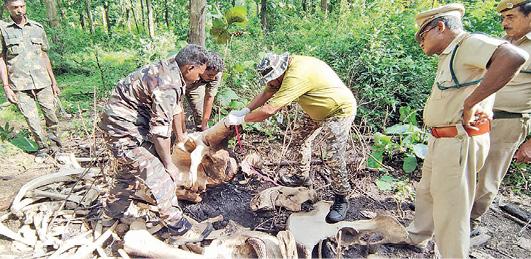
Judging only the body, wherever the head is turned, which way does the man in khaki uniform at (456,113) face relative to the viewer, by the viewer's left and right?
facing to the left of the viewer

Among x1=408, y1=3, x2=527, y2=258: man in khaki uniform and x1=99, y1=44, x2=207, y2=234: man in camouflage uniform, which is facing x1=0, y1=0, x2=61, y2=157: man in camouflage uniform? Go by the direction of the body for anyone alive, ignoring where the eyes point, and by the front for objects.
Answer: the man in khaki uniform

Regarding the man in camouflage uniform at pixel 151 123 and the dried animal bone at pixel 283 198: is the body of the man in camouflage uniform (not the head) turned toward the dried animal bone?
yes

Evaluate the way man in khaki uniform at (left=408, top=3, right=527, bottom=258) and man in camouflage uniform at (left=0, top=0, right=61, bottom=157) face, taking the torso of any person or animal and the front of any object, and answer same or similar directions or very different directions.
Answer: very different directions

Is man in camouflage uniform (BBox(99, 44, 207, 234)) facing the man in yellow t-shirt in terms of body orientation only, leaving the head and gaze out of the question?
yes

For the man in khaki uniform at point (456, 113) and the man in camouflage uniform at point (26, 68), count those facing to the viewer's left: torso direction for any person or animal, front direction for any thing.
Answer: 1

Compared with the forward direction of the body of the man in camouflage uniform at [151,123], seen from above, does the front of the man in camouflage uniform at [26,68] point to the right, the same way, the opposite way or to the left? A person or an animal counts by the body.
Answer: to the right

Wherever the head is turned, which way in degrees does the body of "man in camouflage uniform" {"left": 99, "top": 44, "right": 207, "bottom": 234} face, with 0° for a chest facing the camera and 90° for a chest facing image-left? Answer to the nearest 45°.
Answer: approximately 270°

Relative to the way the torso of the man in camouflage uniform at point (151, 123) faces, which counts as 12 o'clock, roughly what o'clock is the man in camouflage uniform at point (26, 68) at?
the man in camouflage uniform at point (26, 68) is roughly at 8 o'clock from the man in camouflage uniform at point (151, 123).
